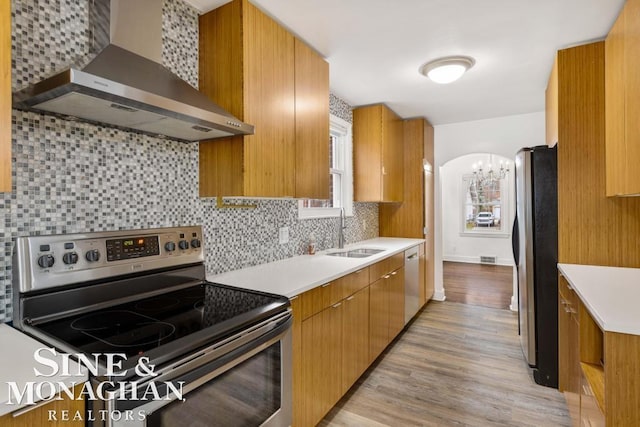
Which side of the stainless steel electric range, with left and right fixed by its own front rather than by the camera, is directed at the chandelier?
left

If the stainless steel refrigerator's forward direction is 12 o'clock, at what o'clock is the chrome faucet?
The chrome faucet is roughly at 12 o'clock from the stainless steel refrigerator.

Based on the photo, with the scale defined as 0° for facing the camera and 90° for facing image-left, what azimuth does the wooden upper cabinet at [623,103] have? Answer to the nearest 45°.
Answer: approximately 90°

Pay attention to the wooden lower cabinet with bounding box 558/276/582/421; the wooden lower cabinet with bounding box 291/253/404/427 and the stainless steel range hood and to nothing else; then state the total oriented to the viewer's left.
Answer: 1

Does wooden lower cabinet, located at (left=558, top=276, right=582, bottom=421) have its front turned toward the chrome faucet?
yes

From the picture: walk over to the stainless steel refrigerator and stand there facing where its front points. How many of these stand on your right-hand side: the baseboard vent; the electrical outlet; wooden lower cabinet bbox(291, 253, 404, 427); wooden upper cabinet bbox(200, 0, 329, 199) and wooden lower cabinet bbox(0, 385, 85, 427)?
1

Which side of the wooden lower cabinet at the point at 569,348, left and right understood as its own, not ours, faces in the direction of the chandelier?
right

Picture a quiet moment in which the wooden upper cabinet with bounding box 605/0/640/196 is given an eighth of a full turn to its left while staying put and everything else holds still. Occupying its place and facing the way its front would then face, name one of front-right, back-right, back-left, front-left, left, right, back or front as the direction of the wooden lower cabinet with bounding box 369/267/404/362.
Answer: front-right

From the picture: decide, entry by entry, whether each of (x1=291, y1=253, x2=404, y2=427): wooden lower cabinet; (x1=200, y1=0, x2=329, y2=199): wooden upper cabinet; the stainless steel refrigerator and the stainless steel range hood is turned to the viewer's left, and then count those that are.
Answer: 1

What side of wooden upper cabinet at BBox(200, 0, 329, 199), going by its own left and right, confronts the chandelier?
left

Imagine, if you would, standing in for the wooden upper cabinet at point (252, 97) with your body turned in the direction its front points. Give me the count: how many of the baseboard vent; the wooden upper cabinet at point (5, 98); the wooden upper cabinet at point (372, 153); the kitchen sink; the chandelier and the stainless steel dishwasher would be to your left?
5

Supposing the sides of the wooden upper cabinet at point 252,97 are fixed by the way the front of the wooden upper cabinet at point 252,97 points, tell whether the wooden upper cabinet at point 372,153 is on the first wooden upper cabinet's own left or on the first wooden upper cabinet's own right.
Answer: on the first wooden upper cabinet's own left

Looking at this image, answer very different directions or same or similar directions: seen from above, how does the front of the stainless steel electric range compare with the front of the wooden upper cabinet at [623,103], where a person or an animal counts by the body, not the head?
very different directions

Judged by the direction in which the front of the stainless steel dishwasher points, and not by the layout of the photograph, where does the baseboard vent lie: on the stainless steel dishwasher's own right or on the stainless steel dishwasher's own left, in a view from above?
on the stainless steel dishwasher's own left

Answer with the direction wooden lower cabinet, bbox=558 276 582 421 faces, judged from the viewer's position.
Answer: facing to the left of the viewer

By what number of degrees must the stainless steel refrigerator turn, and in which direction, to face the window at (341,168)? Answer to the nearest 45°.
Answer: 0° — it already faces it

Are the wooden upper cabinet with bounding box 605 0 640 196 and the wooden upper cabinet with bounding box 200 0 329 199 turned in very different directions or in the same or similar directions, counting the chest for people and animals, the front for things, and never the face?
very different directions
